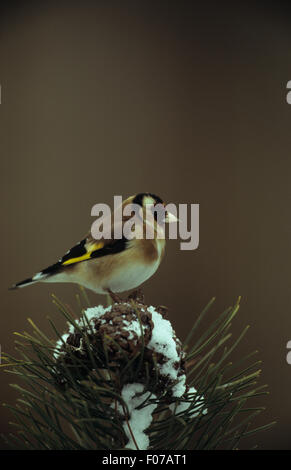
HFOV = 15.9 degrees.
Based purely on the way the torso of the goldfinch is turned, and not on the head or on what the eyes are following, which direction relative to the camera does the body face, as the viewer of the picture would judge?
to the viewer's right
